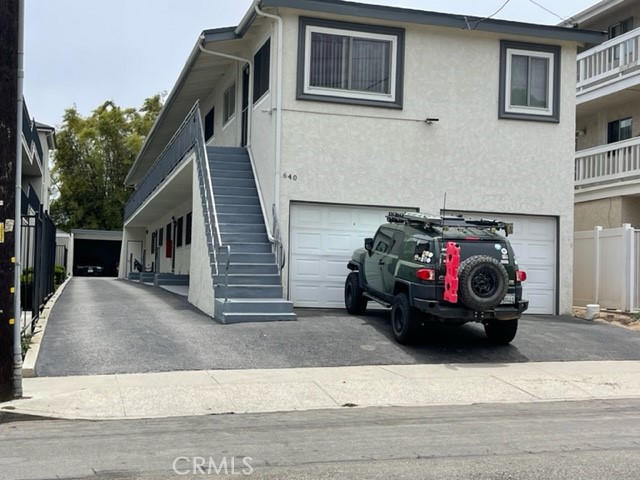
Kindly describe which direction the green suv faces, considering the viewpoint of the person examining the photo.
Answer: facing away from the viewer and to the left of the viewer

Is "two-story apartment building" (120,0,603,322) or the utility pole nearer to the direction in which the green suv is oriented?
the two-story apartment building

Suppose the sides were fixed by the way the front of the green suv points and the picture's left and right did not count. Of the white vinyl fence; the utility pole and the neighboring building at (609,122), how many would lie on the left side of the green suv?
1

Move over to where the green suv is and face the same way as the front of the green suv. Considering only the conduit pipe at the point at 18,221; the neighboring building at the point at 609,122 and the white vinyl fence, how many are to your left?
1

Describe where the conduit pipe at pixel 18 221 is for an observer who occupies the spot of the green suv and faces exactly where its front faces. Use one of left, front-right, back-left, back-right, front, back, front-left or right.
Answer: left

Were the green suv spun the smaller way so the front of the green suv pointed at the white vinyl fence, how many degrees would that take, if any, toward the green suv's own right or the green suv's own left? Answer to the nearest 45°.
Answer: approximately 90° to the green suv's own right

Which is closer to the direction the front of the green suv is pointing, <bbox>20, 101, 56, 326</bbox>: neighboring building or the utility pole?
the neighboring building

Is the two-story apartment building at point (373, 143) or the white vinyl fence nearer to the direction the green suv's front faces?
the two-story apartment building

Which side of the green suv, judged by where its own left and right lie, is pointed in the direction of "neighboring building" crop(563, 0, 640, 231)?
right

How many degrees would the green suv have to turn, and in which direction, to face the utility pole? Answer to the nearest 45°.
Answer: approximately 90° to its left
